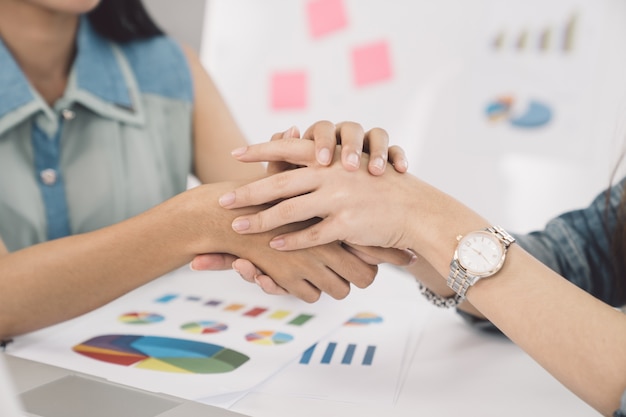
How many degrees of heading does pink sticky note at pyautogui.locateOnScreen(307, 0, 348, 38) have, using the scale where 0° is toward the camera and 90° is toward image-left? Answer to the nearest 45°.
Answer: approximately 0°

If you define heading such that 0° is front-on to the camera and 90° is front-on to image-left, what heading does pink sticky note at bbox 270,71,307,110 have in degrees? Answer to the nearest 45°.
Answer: approximately 0°

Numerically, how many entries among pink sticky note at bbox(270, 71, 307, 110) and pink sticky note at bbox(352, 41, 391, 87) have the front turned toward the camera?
2

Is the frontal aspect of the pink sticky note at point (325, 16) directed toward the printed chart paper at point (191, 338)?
yes
